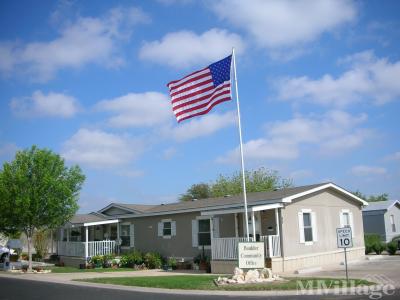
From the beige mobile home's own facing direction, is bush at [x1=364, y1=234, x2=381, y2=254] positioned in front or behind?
behind

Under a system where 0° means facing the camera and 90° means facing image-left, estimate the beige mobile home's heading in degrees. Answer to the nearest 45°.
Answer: approximately 45°

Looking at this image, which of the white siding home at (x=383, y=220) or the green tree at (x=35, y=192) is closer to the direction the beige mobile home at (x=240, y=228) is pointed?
the green tree

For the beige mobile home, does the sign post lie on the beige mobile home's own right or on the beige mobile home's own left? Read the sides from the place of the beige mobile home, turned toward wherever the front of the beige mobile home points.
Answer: on the beige mobile home's own left

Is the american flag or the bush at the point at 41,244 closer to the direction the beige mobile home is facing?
the american flag

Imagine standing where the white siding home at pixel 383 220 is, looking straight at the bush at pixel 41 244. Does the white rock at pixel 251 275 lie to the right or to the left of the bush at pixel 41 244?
left
